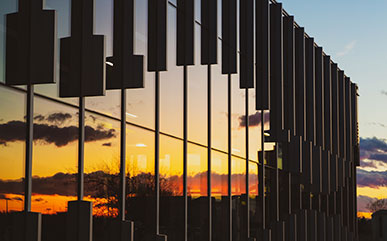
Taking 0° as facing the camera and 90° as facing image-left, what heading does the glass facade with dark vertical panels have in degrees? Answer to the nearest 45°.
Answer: approximately 315°
